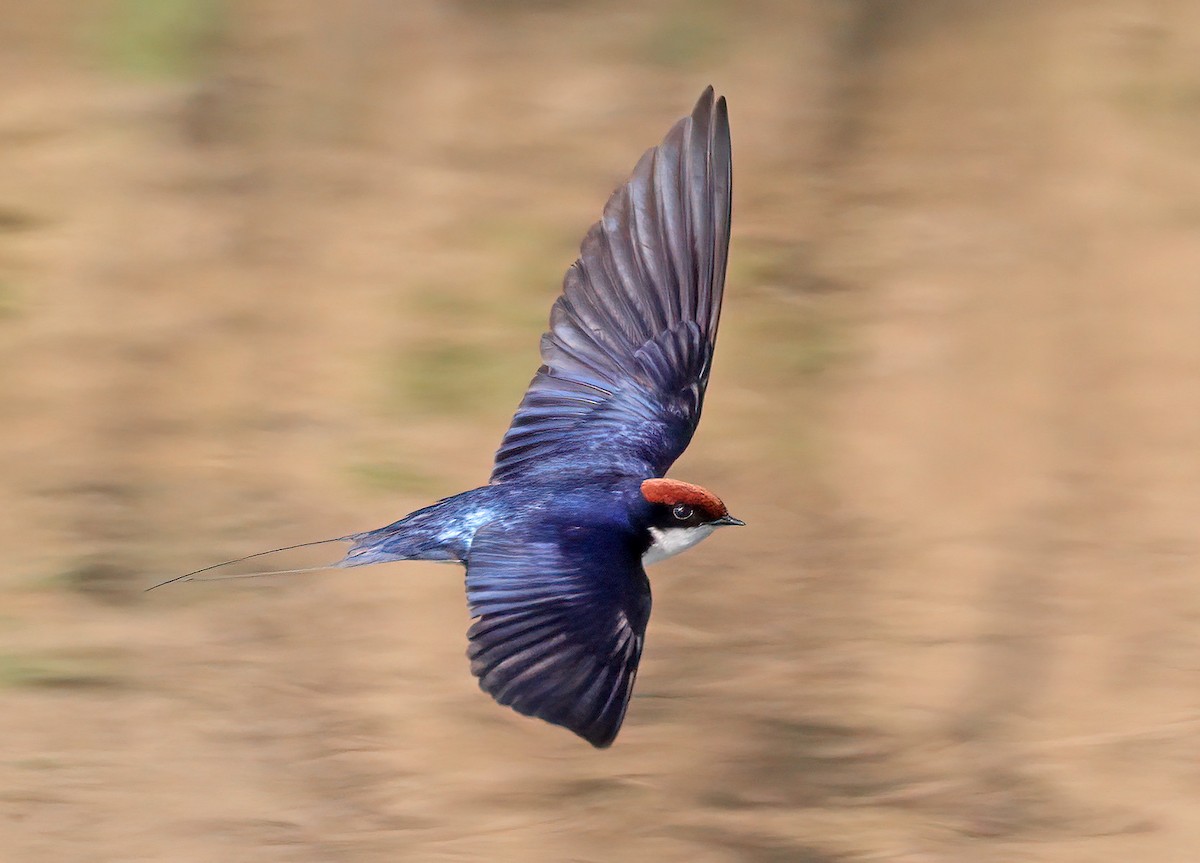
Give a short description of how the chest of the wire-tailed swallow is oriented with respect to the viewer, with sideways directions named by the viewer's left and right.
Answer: facing to the right of the viewer
